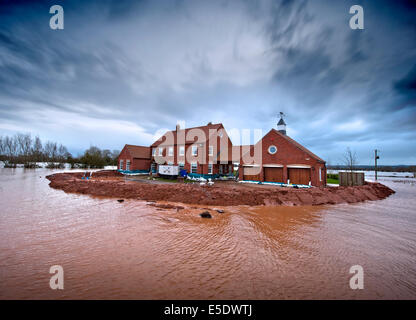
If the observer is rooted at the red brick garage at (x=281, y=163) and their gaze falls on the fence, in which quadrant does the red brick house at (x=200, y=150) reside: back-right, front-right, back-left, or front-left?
back-left

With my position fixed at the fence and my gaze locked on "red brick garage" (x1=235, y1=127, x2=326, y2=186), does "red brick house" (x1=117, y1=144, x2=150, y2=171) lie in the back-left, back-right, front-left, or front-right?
front-right

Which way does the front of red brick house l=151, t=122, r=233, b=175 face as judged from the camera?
facing the viewer and to the left of the viewer

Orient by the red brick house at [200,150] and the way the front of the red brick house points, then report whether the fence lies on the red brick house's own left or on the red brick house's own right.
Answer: on the red brick house's own left

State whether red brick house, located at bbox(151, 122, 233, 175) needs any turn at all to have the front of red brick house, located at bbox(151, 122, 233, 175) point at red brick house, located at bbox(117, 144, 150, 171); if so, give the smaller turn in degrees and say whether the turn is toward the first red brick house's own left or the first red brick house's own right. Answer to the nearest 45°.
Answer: approximately 90° to the first red brick house's own right

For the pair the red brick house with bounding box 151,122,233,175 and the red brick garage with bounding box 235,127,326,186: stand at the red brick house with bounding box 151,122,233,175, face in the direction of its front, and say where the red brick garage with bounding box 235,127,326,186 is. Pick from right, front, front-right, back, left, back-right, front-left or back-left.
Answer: left
